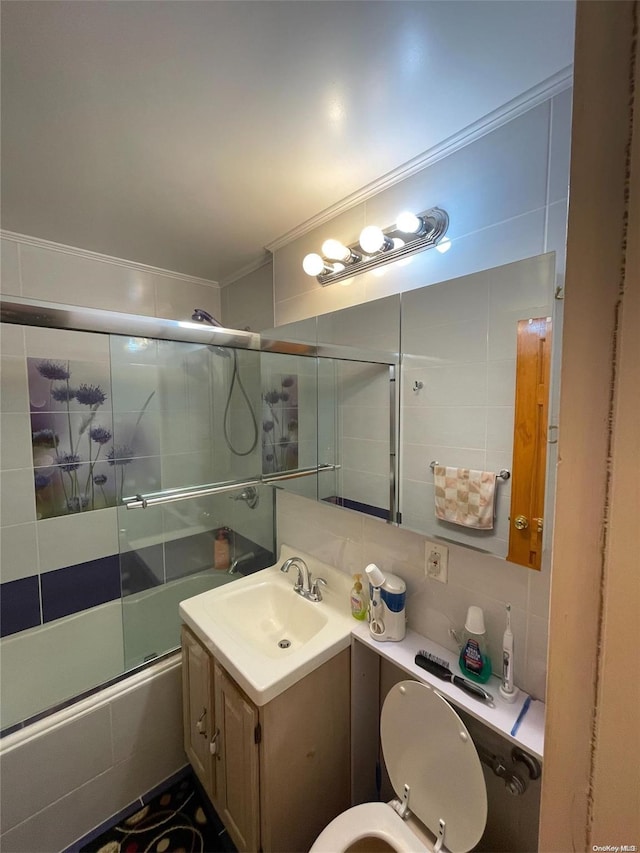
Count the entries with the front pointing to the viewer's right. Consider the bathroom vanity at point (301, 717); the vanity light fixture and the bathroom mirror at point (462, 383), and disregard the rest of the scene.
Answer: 0

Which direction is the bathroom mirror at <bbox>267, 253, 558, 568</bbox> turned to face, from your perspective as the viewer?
facing the viewer and to the left of the viewer

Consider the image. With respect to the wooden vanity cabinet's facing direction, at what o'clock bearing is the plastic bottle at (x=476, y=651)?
The plastic bottle is roughly at 8 o'clock from the wooden vanity cabinet.

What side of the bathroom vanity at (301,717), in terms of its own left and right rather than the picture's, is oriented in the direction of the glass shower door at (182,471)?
right

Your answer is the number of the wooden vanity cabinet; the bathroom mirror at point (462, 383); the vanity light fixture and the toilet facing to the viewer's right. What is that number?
0

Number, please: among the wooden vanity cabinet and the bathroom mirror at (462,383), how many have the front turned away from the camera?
0

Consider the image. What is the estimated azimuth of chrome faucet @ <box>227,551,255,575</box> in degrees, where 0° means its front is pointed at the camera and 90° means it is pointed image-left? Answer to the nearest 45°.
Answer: approximately 45°

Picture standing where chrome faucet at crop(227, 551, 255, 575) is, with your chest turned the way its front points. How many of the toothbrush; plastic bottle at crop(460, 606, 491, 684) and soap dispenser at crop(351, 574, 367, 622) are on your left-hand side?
3

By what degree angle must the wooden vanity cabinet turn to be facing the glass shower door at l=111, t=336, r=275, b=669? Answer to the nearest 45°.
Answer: approximately 90° to its right

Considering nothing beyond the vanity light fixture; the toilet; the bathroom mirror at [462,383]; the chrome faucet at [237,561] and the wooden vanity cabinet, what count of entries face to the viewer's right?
0

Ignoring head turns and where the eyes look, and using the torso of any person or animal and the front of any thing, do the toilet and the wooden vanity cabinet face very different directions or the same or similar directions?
same or similar directions

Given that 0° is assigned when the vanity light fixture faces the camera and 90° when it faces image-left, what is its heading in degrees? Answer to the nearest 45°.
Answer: approximately 45°

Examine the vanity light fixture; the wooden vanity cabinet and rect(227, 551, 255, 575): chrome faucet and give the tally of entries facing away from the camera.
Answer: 0

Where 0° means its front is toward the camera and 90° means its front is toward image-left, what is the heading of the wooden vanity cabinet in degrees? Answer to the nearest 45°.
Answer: approximately 45°

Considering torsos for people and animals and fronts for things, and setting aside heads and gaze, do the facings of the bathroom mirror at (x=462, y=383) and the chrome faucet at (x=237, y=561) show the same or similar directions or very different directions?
same or similar directions

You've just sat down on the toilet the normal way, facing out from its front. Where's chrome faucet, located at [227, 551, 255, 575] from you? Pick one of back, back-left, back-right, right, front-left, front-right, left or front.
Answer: right
